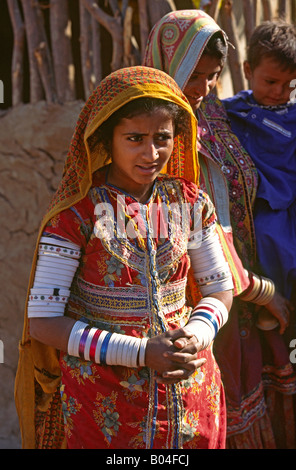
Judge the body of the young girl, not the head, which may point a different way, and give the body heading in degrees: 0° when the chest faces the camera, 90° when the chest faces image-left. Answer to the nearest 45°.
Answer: approximately 315°

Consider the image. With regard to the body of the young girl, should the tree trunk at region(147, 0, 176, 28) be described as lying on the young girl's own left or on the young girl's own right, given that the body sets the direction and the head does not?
on the young girl's own left

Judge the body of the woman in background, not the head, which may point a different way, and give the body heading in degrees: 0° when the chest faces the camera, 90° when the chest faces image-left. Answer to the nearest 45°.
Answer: approximately 315°

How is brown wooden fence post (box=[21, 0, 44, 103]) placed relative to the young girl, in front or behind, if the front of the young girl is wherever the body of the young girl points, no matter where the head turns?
behind

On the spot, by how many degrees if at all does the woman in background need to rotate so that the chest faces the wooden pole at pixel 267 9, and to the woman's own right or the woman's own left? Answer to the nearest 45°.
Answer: approximately 135° to the woman's own left

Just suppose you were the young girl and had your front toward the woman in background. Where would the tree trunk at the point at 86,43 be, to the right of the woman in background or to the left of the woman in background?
left

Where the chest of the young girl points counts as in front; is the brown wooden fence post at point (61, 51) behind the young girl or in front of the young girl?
behind
